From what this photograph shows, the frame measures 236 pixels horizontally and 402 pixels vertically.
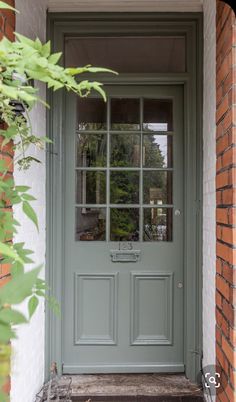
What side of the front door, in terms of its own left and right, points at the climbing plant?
front

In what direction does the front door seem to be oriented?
toward the camera
